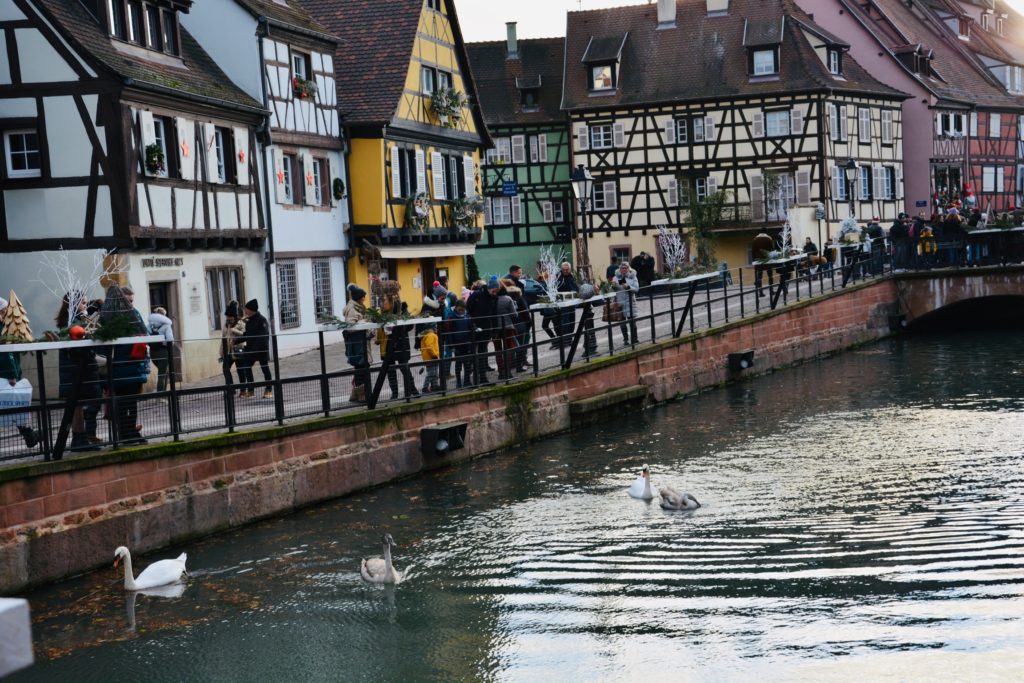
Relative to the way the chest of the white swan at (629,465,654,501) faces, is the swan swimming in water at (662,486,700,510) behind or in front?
in front

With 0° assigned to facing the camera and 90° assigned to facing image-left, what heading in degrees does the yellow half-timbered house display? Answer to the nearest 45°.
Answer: approximately 315°

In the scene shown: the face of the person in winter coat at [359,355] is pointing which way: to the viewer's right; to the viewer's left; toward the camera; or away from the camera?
to the viewer's right

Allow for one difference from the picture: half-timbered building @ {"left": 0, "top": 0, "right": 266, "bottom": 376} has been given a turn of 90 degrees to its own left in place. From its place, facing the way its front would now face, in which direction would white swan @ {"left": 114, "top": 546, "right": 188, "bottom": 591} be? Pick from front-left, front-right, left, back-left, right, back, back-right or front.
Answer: back-right

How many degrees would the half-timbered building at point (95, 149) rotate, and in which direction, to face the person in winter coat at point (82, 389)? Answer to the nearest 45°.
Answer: approximately 45° to its right

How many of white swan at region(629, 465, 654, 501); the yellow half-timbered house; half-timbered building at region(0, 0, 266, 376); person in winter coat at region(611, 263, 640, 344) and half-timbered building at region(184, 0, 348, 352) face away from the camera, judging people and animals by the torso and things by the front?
0

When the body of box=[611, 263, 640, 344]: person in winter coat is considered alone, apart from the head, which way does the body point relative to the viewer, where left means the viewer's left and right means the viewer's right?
facing the viewer

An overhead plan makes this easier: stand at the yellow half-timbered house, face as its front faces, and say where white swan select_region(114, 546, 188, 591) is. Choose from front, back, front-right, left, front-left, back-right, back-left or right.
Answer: front-right

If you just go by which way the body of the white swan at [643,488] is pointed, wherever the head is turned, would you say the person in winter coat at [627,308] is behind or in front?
behind

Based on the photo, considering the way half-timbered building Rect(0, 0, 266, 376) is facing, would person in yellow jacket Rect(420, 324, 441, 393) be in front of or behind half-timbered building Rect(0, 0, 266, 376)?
in front

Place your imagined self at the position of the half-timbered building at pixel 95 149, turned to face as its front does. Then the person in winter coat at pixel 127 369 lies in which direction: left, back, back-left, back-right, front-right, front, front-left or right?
front-right

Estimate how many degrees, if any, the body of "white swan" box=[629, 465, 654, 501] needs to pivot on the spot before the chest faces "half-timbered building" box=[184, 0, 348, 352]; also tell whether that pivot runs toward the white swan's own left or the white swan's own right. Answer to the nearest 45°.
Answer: approximately 180°

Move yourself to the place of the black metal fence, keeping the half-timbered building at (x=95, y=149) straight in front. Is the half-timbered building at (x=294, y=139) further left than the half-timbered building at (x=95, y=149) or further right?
right

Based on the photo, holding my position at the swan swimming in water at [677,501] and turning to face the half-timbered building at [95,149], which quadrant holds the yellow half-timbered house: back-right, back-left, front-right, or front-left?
front-right
